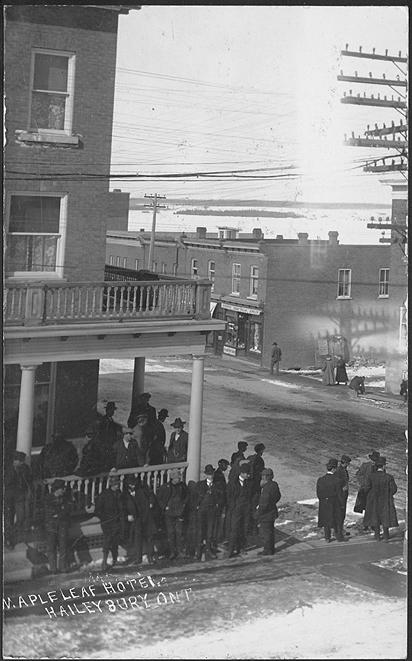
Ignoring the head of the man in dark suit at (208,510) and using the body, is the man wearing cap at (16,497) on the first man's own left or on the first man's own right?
on the first man's own right

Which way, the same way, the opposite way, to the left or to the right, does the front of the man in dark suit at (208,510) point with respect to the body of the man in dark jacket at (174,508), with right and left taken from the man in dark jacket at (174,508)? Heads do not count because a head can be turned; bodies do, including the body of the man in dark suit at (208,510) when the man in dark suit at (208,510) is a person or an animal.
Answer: the same way

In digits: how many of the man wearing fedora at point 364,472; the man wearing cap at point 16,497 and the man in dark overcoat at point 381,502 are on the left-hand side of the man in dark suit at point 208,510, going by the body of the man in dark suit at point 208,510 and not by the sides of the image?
2

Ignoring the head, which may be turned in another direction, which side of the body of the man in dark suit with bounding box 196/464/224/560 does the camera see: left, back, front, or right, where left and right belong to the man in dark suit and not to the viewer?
front

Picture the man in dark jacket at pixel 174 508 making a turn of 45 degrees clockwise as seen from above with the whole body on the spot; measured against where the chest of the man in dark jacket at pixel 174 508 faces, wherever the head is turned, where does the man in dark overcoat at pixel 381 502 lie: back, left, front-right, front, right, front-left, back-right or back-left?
back-left

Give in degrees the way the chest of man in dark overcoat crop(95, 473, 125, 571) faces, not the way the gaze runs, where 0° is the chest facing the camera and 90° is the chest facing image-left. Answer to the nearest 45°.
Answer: approximately 315°

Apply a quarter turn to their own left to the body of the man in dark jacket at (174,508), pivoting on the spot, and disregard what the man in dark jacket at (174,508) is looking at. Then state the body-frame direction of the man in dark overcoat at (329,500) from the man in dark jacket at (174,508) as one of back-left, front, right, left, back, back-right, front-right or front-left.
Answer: front

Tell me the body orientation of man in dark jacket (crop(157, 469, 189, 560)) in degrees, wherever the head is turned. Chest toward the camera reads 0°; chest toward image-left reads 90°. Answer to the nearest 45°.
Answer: approximately 0°

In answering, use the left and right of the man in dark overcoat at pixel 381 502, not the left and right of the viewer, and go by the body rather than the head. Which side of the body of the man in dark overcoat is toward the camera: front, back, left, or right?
back

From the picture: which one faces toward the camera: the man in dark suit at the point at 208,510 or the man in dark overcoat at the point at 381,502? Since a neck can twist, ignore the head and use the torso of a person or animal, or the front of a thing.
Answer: the man in dark suit at the point at 208,510
